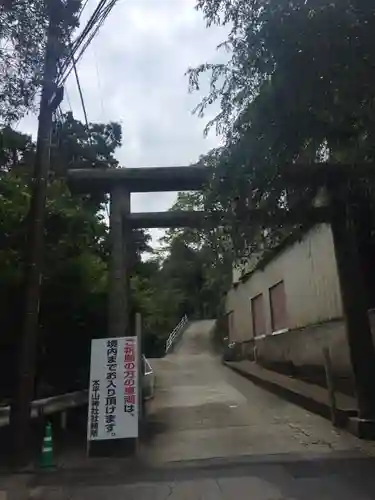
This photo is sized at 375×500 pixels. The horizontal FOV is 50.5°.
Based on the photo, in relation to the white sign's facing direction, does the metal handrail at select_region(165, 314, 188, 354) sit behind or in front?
behind

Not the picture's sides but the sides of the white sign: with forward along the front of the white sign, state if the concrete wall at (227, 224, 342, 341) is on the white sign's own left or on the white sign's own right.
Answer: on the white sign's own left

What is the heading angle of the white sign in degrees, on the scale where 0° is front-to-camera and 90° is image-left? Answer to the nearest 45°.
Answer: approximately 0°

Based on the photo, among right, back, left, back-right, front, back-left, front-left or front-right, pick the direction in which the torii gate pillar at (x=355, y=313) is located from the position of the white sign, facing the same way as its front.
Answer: left

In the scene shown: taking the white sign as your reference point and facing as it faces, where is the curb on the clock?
The curb is roughly at 8 o'clock from the white sign.

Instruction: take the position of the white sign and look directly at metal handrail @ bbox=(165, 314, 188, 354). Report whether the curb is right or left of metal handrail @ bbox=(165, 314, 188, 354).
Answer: right

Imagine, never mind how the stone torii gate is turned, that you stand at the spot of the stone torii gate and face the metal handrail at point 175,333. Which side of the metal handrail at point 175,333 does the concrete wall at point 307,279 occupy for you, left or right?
right
